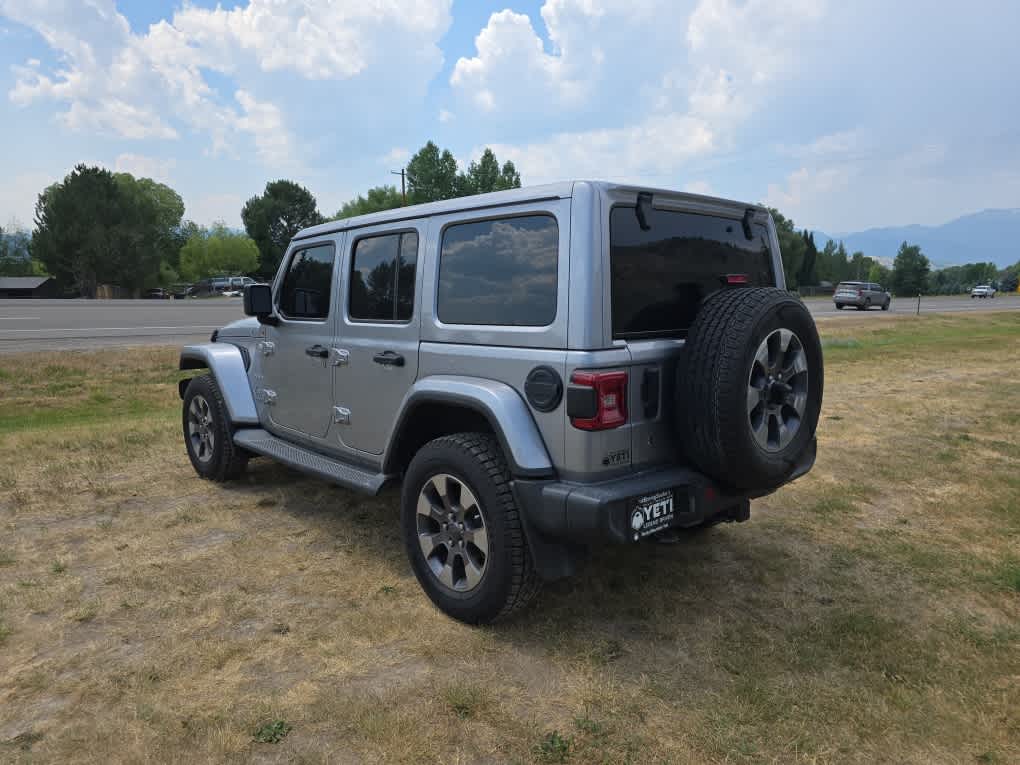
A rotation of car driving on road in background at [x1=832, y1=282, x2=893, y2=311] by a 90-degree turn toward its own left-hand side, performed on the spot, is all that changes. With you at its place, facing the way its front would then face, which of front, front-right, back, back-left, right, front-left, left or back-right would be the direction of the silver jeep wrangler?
back-left

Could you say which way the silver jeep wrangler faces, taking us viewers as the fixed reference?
facing away from the viewer and to the left of the viewer

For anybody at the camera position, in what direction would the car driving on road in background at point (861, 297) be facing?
facing away from the viewer and to the right of the viewer
